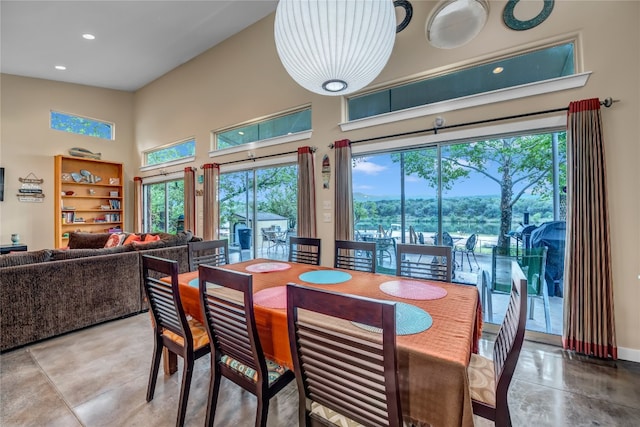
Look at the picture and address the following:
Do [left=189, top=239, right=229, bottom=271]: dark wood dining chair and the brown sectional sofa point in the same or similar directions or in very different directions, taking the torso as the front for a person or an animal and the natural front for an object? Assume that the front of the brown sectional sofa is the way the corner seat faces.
very different directions

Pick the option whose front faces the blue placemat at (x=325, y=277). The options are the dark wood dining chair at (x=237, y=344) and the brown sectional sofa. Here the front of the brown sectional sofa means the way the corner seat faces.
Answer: the dark wood dining chair

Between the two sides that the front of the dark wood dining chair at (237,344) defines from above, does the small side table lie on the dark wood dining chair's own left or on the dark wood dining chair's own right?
on the dark wood dining chair's own left

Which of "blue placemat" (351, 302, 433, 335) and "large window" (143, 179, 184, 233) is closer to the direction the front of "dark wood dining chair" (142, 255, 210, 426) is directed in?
the large window

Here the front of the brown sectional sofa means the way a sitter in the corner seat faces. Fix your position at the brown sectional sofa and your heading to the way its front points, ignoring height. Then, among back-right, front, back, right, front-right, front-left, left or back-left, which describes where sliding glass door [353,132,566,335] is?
back

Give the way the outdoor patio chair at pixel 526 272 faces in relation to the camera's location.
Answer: facing away from the viewer

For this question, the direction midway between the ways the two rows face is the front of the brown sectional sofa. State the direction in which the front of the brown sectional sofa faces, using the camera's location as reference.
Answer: facing away from the viewer and to the left of the viewer

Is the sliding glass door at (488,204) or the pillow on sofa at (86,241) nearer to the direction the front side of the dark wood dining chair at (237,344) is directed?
the sliding glass door

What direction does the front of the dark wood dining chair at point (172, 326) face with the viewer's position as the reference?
facing away from the viewer and to the right of the viewer

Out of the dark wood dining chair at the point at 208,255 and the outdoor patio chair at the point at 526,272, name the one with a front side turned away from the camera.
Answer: the outdoor patio chair
